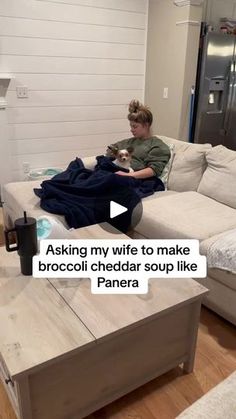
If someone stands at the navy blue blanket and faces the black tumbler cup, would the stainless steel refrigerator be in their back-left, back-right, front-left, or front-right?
back-left

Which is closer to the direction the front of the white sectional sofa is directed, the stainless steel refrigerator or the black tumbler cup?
the black tumbler cup

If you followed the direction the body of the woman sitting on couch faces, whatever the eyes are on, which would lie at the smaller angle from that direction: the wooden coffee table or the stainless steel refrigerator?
the wooden coffee table

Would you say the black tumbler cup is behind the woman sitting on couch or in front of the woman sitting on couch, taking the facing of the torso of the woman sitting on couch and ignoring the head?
in front

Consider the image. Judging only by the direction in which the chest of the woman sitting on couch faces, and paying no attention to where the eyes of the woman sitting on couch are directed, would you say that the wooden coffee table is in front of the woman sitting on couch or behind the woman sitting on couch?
in front

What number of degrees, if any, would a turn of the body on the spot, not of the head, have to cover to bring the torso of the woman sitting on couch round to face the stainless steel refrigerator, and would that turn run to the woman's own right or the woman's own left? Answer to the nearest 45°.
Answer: approximately 180°

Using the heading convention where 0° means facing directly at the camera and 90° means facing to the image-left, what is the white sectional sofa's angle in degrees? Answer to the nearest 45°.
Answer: approximately 45°

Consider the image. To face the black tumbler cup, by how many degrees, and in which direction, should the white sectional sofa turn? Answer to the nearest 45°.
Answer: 0° — it already faces it

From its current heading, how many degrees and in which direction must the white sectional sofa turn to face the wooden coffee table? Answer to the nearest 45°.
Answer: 0° — it already faces it

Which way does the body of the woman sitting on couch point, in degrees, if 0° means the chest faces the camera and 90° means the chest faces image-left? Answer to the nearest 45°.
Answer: approximately 45°
